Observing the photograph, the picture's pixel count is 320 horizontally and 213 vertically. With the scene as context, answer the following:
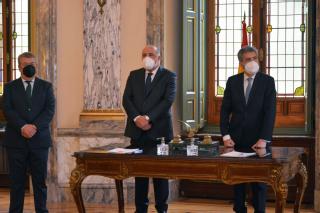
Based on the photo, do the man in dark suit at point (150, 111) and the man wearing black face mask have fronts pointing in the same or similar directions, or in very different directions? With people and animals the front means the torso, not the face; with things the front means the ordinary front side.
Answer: same or similar directions

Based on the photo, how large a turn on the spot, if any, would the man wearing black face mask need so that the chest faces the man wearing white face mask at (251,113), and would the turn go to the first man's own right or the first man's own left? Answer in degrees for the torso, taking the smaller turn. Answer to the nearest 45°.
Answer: approximately 45° to the first man's own left

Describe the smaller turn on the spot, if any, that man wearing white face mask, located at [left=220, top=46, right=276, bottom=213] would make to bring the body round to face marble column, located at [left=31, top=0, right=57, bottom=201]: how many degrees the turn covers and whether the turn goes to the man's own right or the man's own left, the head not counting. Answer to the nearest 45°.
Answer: approximately 135° to the man's own right

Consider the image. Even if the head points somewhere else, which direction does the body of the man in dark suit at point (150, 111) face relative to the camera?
toward the camera

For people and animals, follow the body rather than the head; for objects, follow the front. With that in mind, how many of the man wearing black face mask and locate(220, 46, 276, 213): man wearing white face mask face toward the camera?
2

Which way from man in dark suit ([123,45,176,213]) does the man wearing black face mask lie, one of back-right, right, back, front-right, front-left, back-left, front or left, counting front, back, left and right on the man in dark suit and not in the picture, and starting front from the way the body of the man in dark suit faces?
right

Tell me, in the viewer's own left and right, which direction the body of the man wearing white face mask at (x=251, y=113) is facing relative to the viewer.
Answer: facing the viewer
